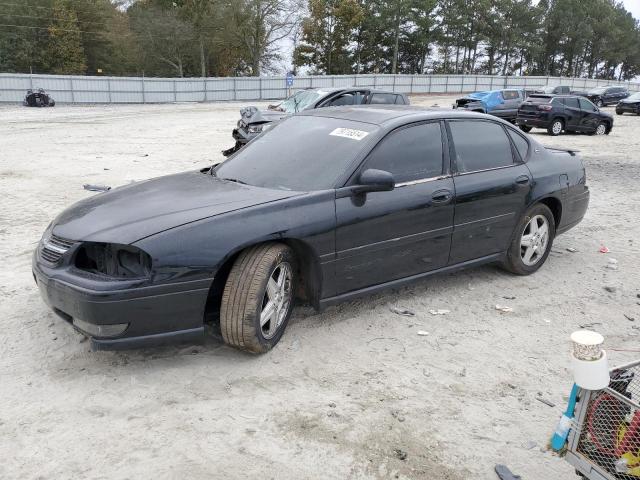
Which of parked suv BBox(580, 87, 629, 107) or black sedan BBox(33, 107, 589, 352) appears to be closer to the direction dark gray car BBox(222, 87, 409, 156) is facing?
the black sedan

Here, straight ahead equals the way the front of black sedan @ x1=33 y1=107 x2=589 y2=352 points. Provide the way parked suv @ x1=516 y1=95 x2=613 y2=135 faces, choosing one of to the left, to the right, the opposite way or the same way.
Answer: the opposite way

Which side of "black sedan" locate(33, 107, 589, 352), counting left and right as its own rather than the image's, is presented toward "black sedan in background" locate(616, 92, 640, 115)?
back

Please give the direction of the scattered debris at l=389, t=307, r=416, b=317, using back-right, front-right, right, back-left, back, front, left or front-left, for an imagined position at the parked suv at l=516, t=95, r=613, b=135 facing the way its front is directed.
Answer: back-right

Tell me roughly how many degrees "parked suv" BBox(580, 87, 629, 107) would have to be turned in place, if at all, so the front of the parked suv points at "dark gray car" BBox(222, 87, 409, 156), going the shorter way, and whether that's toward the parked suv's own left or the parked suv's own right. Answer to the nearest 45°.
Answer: approximately 45° to the parked suv's own left

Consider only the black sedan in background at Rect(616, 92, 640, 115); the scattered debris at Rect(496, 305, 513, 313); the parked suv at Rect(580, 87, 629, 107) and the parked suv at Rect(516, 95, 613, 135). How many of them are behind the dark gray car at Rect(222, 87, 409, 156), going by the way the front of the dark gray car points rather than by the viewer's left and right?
3

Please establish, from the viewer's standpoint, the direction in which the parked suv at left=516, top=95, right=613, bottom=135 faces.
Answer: facing away from the viewer and to the right of the viewer

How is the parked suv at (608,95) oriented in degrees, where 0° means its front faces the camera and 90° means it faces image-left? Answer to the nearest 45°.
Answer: approximately 45°

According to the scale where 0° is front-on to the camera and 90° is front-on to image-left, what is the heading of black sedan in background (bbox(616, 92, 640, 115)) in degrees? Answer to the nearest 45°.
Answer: approximately 45°

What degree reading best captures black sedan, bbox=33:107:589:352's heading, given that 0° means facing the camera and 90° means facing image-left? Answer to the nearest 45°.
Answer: approximately 45°

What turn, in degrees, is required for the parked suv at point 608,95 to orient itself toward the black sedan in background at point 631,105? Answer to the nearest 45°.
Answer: approximately 45° to its left

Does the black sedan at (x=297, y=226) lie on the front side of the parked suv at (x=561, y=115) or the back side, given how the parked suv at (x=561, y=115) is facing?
on the back side
